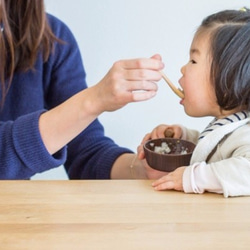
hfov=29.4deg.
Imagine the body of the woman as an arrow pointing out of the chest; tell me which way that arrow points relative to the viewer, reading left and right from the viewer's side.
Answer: facing the viewer and to the right of the viewer

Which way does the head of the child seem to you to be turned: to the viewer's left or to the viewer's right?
to the viewer's left

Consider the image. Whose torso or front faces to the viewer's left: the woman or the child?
the child

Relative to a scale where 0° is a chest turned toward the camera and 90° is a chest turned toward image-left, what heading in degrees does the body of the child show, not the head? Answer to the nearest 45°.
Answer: approximately 90°

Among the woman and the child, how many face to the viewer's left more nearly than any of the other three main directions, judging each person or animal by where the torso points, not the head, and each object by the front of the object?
1
